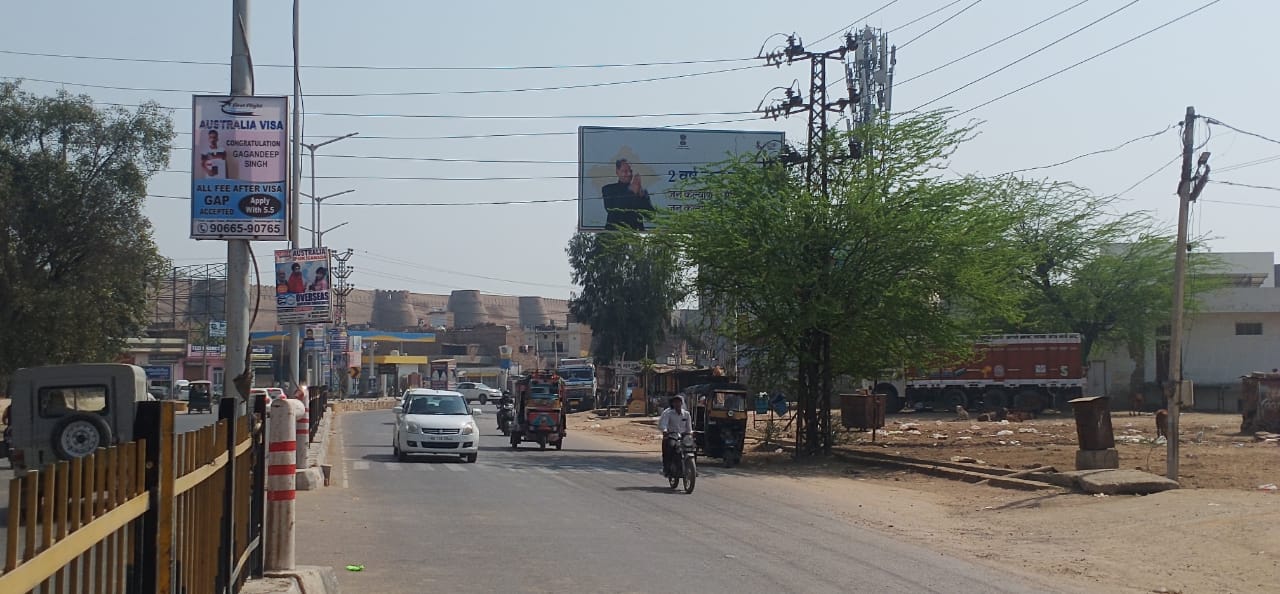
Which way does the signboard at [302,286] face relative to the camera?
toward the camera

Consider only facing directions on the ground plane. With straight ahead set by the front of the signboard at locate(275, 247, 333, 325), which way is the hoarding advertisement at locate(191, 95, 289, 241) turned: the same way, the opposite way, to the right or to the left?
the same way

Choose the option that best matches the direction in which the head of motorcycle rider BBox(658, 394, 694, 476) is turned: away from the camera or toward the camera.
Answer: toward the camera

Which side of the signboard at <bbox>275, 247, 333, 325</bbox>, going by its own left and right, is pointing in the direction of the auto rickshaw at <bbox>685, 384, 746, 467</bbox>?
left

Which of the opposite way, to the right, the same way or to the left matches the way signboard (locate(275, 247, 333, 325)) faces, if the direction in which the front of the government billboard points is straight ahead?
the same way

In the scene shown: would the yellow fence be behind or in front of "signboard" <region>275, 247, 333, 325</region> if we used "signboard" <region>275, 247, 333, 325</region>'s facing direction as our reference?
in front

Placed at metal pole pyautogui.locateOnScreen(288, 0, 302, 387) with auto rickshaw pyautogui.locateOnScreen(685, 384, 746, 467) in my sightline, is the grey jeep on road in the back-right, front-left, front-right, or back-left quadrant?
front-right

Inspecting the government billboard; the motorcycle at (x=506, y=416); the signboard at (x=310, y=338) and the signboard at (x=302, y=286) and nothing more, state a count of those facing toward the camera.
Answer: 4

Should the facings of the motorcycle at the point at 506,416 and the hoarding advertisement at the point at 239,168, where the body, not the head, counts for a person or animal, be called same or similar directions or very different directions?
same or similar directions

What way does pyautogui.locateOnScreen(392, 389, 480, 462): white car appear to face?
toward the camera

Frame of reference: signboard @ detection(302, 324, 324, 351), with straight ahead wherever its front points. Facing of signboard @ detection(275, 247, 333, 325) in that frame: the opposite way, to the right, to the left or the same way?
the same way

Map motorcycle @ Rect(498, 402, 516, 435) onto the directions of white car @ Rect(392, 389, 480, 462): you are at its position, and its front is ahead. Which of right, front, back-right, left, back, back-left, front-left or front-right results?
back

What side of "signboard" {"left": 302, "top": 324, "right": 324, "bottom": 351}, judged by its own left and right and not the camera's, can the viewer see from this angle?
front

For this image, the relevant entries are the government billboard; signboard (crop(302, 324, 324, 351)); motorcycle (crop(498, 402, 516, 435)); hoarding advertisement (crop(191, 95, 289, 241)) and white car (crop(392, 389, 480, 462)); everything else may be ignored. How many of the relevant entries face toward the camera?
5

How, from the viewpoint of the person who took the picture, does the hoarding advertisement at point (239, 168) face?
facing the viewer
